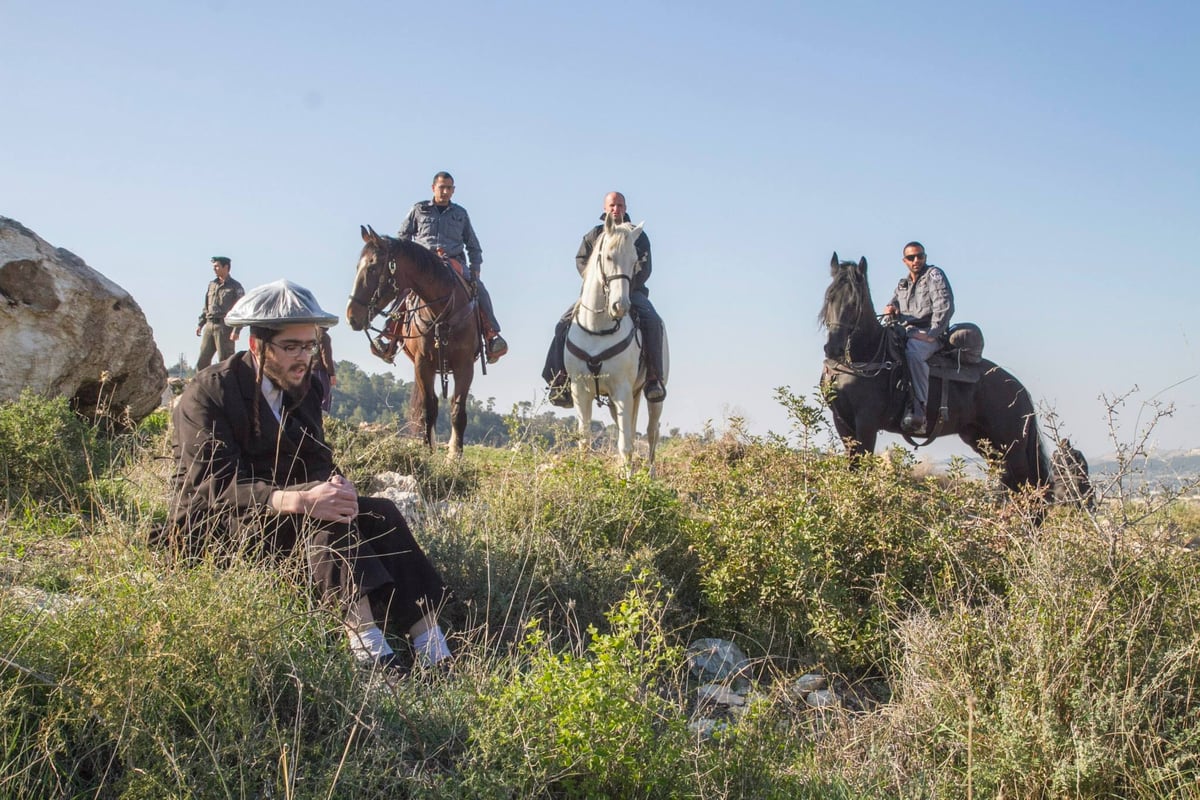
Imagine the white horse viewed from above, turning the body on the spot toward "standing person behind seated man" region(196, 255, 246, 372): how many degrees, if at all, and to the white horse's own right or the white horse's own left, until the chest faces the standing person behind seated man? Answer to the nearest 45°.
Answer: approximately 135° to the white horse's own right

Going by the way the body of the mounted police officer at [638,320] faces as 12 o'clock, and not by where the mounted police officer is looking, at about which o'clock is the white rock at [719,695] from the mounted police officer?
The white rock is roughly at 12 o'clock from the mounted police officer.

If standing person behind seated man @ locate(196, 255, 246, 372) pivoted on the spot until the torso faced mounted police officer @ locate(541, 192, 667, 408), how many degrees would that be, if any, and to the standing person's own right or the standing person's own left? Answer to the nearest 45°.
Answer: approximately 90° to the standing person's own left

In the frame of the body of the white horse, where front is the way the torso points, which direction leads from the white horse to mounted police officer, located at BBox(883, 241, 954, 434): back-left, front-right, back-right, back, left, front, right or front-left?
left

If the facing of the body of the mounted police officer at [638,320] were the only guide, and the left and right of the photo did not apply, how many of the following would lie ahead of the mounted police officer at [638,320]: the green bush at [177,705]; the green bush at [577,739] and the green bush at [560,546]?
3

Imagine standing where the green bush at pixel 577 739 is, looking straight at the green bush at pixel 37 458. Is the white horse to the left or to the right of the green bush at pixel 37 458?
right

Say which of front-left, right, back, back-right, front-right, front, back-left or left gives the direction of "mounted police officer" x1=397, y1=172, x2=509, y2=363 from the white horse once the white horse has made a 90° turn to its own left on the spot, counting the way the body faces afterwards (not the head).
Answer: back-left

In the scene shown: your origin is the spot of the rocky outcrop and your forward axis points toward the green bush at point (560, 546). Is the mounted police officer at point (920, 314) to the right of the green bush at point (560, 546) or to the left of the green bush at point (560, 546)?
left

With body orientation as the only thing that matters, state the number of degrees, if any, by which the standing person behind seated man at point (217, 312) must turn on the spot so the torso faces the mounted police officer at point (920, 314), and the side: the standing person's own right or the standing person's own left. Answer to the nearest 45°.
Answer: approximately 90° to the standing person's own left

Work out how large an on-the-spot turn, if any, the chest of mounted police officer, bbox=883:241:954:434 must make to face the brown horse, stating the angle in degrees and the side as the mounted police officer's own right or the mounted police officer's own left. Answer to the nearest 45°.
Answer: approximately 45° to the mounted police officer's own right

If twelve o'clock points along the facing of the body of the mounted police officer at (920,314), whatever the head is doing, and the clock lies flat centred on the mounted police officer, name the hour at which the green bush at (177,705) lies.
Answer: The green bush is roughly at 11 o'clock from the mounted police officer.

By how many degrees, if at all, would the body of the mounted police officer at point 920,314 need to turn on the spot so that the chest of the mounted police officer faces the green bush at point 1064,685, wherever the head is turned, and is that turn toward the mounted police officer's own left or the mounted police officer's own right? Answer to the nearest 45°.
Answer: approximately 45° to the mounted police officer's own left

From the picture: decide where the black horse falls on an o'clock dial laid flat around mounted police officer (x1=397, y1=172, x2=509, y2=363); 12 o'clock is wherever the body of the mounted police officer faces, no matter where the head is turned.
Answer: The black horse is roughly at 10 o'clock from the mounted police officer.

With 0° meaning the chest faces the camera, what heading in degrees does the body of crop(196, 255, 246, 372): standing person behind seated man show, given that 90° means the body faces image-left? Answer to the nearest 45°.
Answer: approximately 45°

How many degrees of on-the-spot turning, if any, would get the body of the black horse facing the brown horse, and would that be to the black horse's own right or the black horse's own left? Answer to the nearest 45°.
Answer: approximately 45° to the black horse's own right
